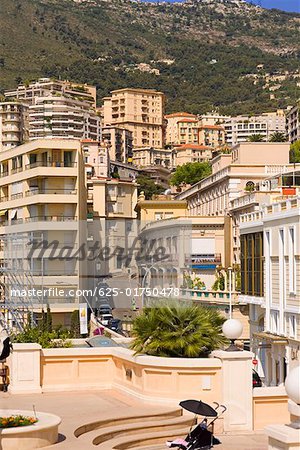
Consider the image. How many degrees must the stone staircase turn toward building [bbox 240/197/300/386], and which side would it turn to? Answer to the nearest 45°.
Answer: approximately 135° to its left

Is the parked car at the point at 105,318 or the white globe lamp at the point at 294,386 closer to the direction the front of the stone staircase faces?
the white globe lamp

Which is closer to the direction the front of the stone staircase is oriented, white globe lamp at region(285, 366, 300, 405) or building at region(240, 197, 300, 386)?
the white globe lamp

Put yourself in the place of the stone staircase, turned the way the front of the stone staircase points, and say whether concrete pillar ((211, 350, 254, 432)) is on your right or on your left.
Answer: on your left

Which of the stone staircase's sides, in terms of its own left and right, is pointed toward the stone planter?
right

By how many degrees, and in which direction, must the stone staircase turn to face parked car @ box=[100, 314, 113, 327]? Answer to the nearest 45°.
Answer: approximately 135° to its left

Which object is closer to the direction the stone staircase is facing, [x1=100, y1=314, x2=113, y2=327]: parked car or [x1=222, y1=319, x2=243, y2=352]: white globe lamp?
the white globe lamp

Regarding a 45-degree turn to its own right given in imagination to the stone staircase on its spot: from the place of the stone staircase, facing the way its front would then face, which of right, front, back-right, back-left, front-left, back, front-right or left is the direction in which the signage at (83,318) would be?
back

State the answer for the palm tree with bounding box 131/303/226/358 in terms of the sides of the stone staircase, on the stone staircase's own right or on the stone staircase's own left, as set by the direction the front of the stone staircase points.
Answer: on the stone staircase's own left

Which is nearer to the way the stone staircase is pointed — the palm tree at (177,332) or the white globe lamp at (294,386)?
the white globe lamp
